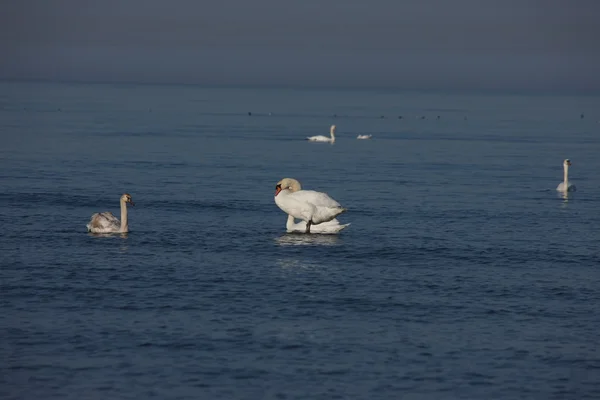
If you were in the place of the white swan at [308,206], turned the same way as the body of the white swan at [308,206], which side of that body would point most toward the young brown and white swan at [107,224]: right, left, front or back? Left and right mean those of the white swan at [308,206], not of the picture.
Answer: front

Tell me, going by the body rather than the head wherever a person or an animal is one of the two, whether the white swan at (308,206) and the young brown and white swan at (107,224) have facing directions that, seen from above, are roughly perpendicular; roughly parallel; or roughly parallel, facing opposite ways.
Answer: roughly parallel, facing opposite ways

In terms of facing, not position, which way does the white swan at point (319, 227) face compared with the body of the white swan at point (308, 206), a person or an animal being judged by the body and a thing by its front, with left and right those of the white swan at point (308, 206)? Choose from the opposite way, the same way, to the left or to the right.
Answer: the same way

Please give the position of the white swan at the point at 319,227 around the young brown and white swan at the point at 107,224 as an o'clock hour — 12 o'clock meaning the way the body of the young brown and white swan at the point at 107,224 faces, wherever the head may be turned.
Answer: the white swan at the point at 319,227 is roughly at 12 o'clock from the young brown and white swan at the point at 107,224.

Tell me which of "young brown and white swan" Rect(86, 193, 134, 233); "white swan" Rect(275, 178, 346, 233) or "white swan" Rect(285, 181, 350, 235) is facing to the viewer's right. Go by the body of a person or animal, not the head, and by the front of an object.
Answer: "young brown and white swan" Rect(86, 193, 134, 233)

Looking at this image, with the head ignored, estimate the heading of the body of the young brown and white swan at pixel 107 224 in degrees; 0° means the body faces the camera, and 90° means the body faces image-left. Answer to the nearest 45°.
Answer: approximately 270°

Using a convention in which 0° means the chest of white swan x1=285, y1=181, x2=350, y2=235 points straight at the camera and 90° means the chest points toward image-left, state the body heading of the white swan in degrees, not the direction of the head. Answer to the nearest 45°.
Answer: approximately 90°

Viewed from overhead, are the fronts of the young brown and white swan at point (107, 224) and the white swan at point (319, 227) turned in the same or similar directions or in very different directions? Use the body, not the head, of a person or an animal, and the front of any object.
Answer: very different directions

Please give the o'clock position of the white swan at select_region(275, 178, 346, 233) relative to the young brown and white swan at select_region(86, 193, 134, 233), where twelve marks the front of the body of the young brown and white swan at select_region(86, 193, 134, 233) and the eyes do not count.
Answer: the white swan at select_region(275, 178, 346, 233) is roughly at 12 o'clock from the young brown and white swan at select_region(86, 193, 134, 233).

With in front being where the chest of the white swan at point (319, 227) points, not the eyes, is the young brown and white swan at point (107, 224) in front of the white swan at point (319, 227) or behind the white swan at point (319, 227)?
in front

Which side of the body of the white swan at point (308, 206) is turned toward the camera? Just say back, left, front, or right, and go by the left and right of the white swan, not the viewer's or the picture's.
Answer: left
